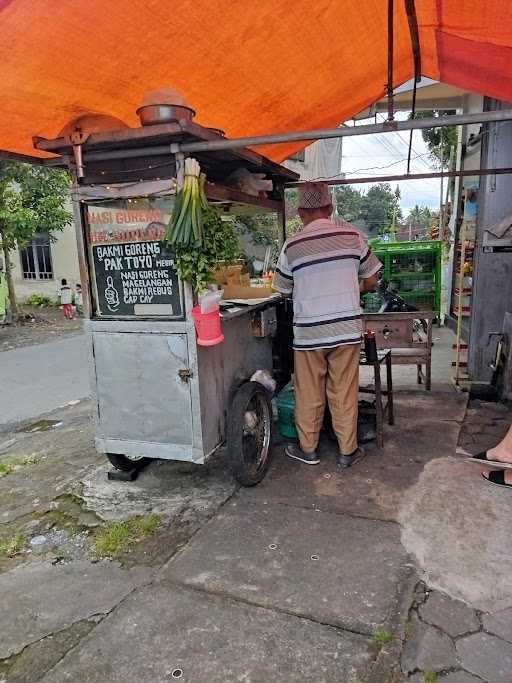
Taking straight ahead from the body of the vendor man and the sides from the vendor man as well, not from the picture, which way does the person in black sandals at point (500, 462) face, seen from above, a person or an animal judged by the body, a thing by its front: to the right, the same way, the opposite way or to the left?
to the left

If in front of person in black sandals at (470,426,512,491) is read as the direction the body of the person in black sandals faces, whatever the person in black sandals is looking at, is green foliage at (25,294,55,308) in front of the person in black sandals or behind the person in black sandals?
in front

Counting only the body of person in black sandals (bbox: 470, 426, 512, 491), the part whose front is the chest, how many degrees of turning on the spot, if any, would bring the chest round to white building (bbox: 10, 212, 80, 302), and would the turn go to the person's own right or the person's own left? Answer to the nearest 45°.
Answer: approximately 45° to the person's own right

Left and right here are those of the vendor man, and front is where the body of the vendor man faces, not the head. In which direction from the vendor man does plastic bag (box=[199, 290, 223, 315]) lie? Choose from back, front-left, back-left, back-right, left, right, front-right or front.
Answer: back-left

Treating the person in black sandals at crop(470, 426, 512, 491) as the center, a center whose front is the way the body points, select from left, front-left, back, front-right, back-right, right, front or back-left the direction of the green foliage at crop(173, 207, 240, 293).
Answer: front-left

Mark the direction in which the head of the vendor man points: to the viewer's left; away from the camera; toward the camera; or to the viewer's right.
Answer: away from the camera

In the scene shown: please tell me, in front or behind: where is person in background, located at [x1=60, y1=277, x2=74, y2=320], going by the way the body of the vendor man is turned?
in front

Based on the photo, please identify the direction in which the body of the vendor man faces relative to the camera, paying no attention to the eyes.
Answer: away from the camera

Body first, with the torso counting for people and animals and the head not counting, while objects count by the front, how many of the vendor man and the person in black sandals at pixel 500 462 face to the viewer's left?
1

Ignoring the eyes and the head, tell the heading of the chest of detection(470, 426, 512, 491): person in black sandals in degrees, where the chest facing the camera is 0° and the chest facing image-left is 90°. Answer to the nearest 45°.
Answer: approximately 90°

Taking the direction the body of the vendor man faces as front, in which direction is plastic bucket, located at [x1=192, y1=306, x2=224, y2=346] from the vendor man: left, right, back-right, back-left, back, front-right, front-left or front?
back-left

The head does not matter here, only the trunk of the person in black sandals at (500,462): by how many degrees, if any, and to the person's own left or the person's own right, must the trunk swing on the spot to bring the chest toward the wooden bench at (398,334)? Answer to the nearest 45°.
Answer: approximately 45° to the person's own right

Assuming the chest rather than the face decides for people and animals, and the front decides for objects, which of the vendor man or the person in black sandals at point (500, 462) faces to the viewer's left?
the person in black sandals

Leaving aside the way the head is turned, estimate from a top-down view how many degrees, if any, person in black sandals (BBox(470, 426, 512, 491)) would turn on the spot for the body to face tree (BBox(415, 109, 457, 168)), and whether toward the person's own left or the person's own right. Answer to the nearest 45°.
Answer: approximately 90° to the person's own right

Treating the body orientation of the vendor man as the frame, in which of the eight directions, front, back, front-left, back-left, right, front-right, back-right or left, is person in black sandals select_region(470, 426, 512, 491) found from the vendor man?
right
